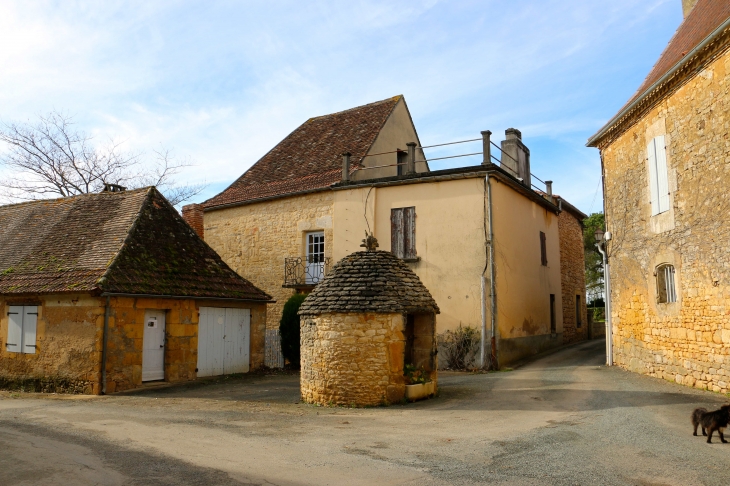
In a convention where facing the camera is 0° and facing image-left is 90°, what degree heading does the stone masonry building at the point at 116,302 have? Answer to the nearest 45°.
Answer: approximately 315°

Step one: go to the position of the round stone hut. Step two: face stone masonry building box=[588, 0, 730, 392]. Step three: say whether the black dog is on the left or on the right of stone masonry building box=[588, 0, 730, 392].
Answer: right

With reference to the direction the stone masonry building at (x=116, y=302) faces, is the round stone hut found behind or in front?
in front

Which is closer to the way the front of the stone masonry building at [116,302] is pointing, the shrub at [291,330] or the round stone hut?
the round stone hut

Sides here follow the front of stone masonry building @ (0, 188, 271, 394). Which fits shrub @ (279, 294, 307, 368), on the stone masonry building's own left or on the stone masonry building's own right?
on the stone masonry building's own left

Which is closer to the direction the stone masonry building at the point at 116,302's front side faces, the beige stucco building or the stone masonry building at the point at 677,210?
the stone masonry building

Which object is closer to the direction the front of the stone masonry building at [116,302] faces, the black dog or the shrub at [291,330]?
the black dog

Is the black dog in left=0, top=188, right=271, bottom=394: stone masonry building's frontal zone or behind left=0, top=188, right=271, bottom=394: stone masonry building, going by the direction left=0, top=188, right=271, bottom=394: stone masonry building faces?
frontal zone

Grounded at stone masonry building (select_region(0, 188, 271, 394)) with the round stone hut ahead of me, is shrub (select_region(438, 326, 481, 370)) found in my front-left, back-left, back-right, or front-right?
front-left

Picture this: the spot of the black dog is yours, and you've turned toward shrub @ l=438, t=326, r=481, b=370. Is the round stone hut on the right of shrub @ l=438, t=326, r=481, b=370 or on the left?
left
